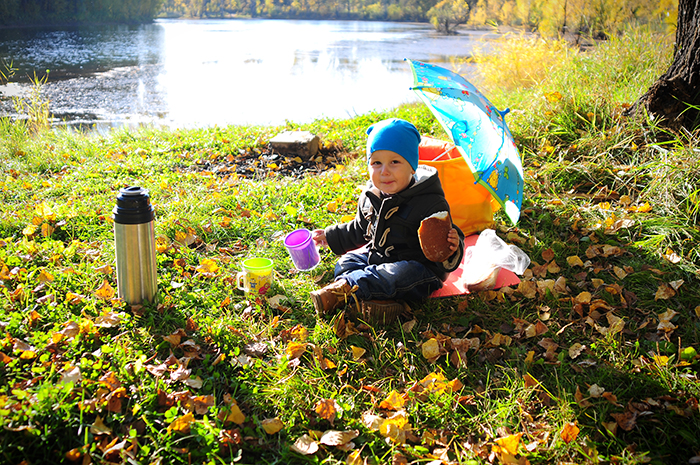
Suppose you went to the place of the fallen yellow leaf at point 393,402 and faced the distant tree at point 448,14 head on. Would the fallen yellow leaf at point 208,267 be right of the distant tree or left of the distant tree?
left

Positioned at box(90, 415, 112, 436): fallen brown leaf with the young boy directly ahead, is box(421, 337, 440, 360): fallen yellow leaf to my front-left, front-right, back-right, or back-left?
front-right

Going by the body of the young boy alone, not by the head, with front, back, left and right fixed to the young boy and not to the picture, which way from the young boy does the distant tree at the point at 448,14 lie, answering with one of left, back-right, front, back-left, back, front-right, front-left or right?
back-right

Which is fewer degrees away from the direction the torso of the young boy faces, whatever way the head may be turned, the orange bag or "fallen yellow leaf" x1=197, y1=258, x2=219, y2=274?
the fallen yellow leaf

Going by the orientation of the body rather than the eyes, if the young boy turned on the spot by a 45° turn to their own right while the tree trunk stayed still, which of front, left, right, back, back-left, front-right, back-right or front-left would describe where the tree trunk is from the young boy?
back-right

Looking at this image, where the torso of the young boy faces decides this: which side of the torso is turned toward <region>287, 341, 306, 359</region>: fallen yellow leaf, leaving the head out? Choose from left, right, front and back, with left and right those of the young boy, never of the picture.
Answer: front

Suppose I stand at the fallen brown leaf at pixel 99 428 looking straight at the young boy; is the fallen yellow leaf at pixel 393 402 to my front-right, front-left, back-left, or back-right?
front-right

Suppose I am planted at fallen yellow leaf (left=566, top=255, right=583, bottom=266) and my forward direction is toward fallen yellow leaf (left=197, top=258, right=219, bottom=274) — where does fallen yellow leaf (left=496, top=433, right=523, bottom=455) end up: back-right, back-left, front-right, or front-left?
front-left

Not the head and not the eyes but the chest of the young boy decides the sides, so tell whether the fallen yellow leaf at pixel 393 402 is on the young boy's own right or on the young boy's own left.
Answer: on the young boy's own left

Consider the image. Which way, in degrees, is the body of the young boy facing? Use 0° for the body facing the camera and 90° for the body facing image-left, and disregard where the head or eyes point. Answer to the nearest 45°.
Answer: approximately 45°

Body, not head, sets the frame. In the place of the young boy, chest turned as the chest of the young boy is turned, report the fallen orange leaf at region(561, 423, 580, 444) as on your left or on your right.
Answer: on your left
